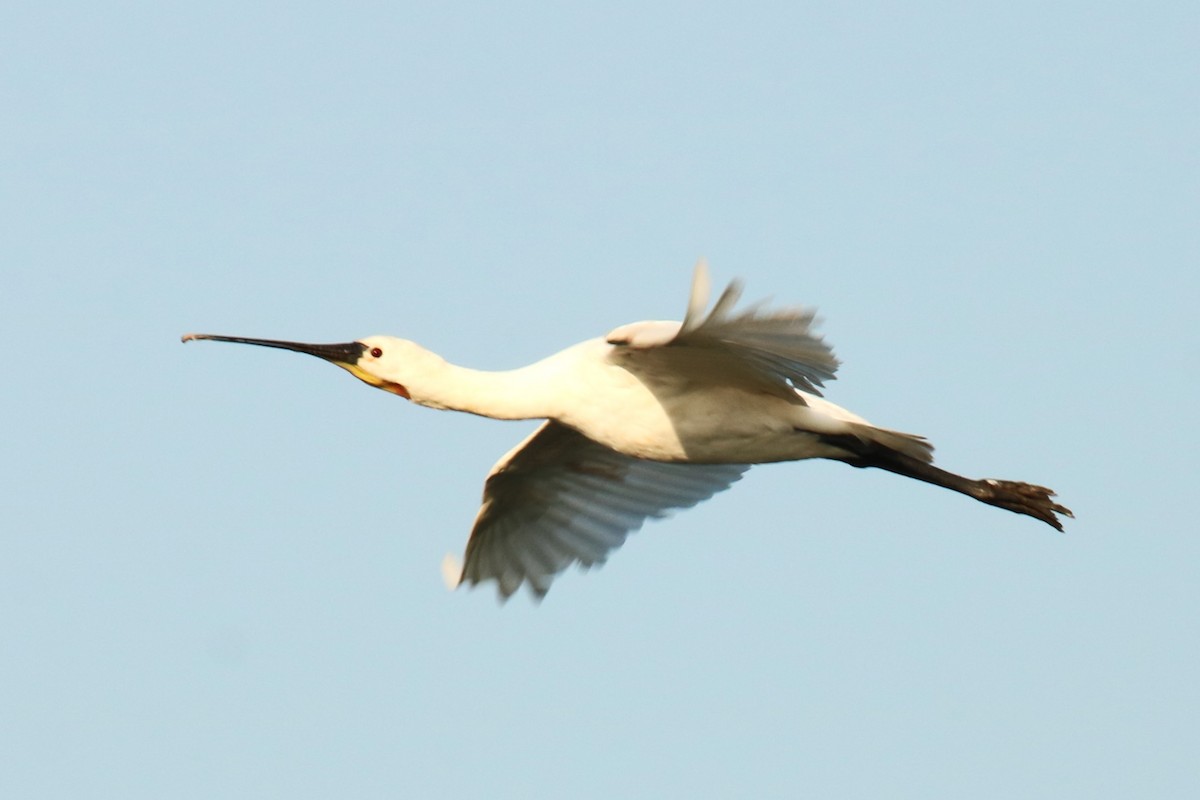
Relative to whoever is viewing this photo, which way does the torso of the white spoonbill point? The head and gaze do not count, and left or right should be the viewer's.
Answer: facing to the left of the viewer
